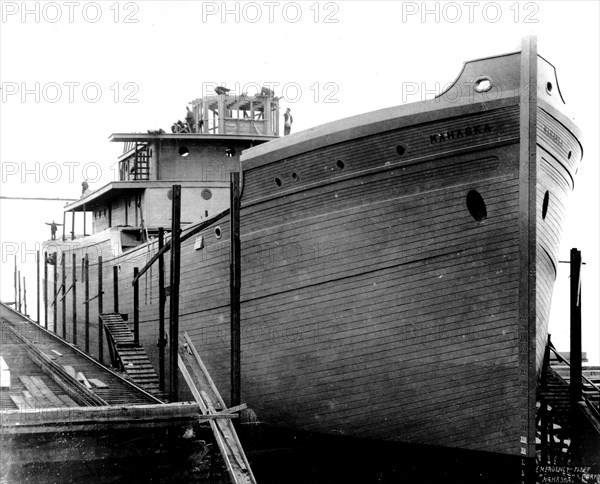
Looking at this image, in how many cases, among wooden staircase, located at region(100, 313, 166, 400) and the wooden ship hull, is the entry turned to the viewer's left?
0

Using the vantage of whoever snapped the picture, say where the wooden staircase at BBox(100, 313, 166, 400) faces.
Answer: facing the viewer and to the right of the viewer

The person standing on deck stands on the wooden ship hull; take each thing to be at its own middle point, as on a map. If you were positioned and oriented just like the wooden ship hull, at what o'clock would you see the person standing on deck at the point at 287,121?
The person standing on deck is roughly at 7 o'clock from the wooden ship hull.

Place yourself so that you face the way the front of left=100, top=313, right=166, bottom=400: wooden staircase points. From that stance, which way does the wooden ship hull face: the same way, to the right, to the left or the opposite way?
the same way

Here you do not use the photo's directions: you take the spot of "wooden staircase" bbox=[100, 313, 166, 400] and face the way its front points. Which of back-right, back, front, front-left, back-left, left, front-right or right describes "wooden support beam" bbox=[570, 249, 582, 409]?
front

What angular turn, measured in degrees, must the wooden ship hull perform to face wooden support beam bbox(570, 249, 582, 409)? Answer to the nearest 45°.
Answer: approximately 90° to its left

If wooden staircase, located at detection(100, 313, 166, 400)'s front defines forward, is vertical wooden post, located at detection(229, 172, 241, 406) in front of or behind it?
in front
